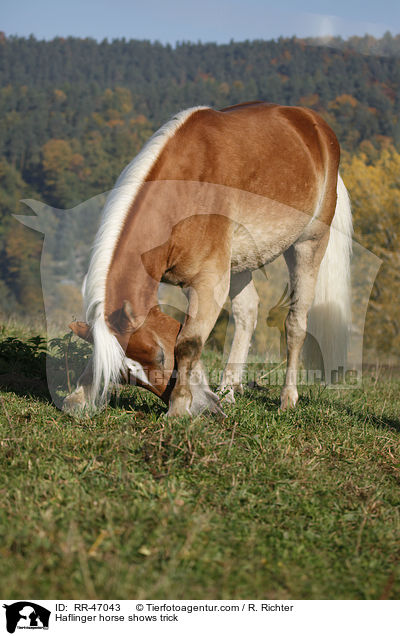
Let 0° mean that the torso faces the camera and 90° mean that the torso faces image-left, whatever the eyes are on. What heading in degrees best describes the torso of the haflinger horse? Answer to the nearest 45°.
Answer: approximately 45°
